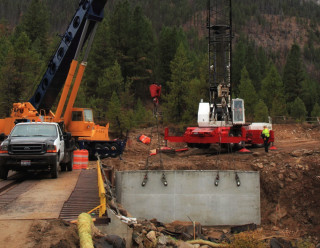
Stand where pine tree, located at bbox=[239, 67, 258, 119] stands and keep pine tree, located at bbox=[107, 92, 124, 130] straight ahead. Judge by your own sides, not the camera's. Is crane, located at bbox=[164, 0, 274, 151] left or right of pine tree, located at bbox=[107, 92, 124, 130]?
left

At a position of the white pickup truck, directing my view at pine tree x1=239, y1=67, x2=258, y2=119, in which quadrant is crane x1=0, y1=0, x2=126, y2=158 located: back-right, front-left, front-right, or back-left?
front-left

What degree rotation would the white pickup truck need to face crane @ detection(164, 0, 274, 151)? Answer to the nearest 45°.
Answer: approximately 135° to its left

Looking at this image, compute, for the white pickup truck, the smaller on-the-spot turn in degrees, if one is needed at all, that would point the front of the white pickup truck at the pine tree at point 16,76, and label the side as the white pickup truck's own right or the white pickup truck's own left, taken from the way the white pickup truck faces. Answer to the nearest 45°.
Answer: approximately 180°

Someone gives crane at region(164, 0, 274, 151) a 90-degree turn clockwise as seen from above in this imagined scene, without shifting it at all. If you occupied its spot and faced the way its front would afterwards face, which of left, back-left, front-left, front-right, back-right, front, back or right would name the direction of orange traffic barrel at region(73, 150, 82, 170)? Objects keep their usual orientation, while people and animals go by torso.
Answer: front-left

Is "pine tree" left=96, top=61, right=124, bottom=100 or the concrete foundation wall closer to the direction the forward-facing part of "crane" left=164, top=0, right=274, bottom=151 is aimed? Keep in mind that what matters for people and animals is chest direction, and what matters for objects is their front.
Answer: the concrete foundation wall

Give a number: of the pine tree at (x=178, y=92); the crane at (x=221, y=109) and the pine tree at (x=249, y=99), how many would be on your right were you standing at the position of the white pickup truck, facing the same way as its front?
0

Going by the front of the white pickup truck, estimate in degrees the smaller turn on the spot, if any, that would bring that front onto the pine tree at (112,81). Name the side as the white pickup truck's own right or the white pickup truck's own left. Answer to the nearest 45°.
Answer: approximately 180°

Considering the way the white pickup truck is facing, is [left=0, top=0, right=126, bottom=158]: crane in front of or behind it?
behind

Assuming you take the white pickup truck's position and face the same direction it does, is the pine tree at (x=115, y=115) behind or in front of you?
behind

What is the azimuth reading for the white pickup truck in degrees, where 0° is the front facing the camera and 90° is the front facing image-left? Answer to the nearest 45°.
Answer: approximately 0°
